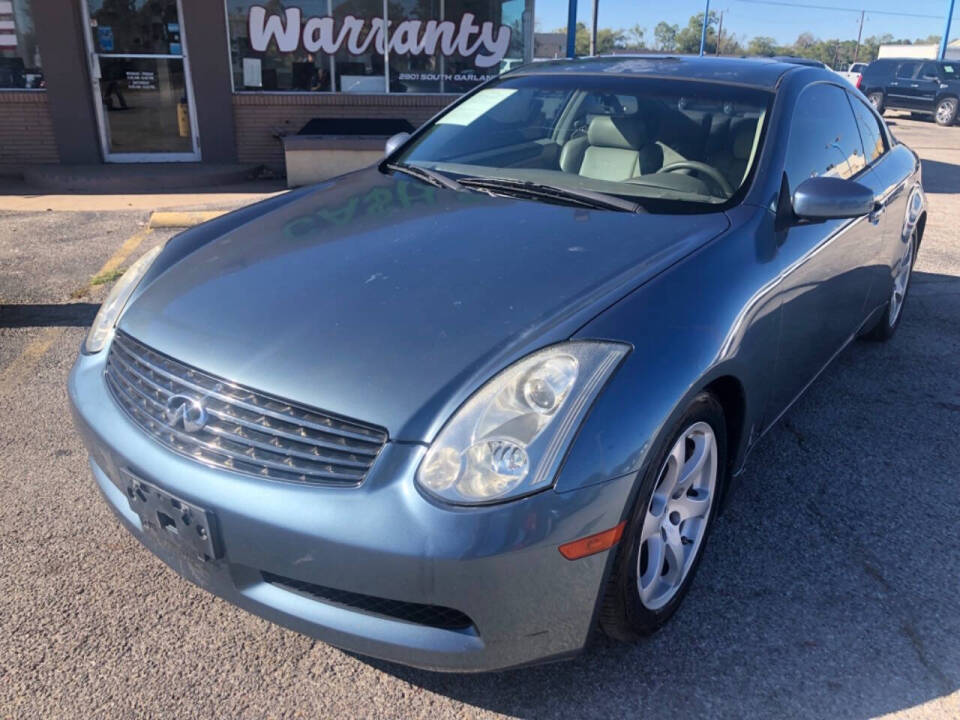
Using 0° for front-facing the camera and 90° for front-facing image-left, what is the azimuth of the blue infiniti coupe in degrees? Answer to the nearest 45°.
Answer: approximately 45°

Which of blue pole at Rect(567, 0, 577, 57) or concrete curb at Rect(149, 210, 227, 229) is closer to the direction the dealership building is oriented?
the concrete curb

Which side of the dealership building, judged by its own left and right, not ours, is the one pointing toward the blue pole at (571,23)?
left

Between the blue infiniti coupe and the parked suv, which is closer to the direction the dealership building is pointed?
the blue infiniti coupe

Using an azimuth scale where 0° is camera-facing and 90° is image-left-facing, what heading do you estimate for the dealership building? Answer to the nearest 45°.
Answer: approximately 0°

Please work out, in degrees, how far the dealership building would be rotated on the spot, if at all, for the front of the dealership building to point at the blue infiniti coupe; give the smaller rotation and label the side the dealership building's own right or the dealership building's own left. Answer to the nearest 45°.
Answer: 0° — it already faces it

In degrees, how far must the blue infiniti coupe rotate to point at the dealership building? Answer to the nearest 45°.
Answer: approximately 135° to its right

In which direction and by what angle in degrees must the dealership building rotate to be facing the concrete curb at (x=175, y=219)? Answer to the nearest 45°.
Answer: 0° — it already faces it

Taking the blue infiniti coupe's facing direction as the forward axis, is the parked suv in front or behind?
behind

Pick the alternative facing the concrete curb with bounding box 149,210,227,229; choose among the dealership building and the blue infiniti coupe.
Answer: the dealership building

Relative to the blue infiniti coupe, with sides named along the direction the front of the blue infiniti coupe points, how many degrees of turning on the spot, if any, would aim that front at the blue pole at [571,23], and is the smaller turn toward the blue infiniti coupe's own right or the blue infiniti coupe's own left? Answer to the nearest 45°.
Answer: approximately 135° to the blue infiniti coupe's own right
